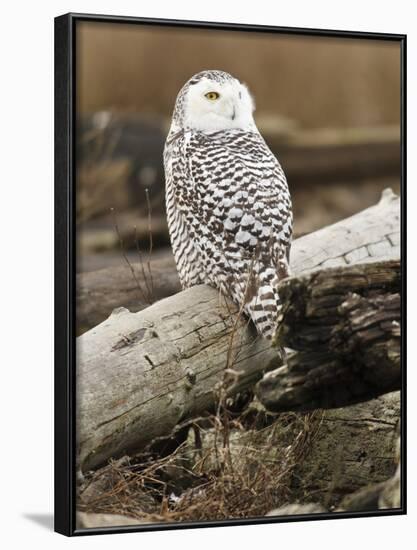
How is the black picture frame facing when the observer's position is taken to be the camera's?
facing the viewer and to the right of the viewer
